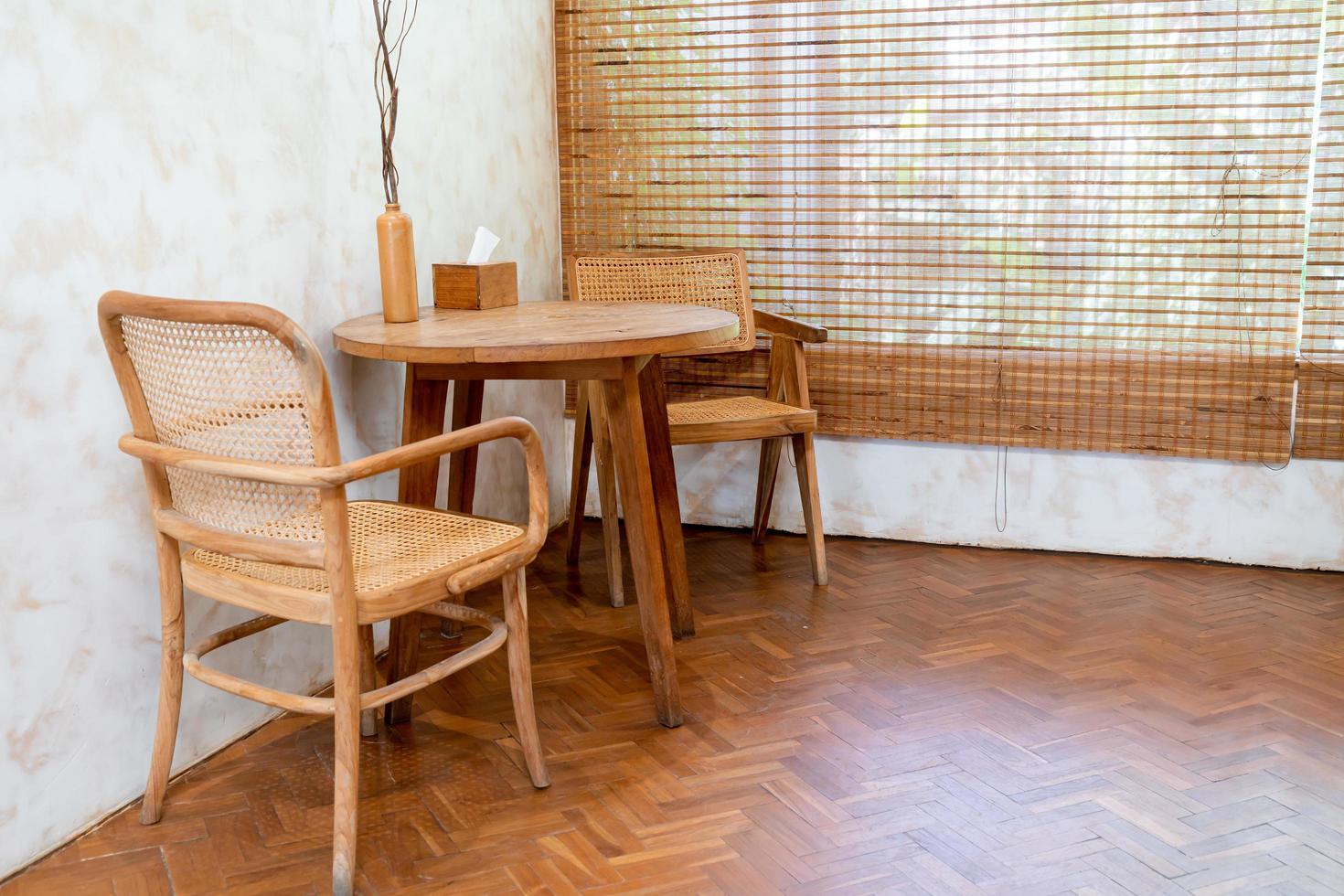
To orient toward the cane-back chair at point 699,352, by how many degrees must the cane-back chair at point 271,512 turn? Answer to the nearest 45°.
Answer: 0° — it already faces it

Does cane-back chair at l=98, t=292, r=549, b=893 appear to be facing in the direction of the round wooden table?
yes

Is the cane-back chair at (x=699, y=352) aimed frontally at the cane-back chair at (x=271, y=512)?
no

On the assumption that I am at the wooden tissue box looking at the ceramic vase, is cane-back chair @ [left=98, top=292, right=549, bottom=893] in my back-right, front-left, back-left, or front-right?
front-left

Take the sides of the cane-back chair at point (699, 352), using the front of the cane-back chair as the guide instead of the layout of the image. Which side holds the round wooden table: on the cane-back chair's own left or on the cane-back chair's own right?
on the cane-back chair's own right

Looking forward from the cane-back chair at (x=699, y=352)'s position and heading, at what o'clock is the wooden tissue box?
The wooden tissue box is roughly at 3 o'clock from the cane-back chair.

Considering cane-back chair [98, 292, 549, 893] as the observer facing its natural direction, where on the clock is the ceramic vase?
The ceramic vase is roughly at 11 o'clock from the cane-back chair.

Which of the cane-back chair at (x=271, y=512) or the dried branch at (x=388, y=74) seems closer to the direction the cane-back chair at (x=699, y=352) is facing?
the cane-back chair

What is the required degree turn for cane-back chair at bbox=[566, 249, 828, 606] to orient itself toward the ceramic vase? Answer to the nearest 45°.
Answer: approximately 90° to its right

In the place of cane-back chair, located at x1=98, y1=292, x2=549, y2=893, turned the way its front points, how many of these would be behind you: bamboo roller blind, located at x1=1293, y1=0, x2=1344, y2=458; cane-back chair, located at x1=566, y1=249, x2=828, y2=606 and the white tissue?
0

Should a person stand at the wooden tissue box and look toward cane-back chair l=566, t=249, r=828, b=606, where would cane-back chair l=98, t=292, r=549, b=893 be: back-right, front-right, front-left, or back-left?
back-right

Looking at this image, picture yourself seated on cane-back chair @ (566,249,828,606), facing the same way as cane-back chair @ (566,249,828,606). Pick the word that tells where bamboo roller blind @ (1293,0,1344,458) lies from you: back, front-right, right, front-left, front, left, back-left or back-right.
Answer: front-left

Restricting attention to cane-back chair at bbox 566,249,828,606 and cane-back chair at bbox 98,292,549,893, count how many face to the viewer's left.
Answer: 0

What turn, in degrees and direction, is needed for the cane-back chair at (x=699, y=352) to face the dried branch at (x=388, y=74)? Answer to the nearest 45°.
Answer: approximately 90° to its right

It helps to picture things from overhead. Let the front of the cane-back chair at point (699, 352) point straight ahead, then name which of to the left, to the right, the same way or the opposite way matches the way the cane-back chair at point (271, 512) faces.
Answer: to the left
